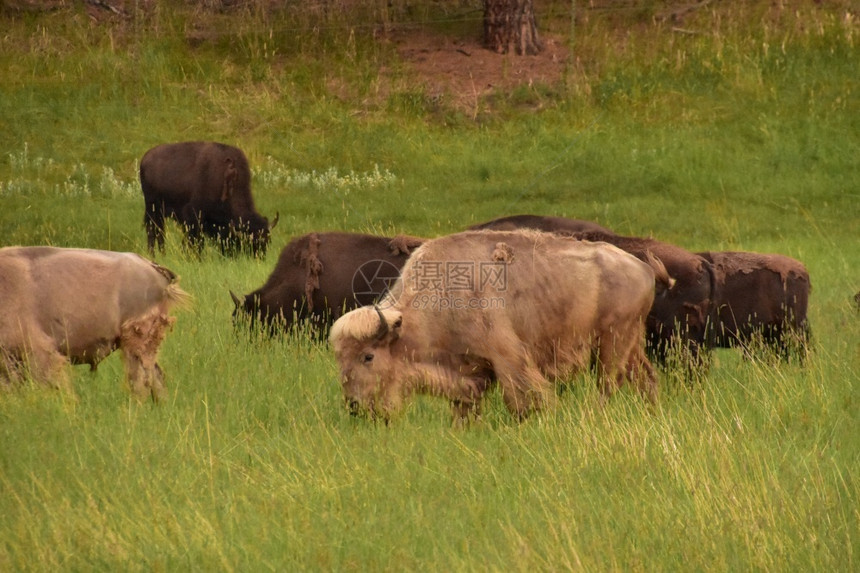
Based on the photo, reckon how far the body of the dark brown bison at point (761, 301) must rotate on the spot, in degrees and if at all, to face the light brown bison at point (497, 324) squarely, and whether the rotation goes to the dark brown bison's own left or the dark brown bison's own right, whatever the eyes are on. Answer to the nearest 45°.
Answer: approximately 45° to the dark brown bison's own left

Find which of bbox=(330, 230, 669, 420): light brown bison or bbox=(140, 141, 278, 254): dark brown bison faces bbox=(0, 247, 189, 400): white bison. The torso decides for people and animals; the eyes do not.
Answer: bbox=(330, 230, 669, 420): light brown bison

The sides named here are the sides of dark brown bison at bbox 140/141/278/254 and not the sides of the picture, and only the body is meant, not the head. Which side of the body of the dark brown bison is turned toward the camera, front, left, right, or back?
right

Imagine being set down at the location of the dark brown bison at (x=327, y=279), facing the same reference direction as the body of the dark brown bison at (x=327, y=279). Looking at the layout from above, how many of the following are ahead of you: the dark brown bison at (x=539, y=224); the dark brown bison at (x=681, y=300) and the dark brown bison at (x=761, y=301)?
0

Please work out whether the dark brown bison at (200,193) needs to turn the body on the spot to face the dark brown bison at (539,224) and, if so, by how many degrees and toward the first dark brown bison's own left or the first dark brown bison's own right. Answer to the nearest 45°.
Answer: approximately 45° to the first dark brown bison's own right

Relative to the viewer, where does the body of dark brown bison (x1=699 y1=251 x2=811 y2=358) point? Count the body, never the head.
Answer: to the viewer's left

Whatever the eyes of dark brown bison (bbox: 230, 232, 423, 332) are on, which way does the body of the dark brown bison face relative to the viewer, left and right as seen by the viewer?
facing to the left of the viewer

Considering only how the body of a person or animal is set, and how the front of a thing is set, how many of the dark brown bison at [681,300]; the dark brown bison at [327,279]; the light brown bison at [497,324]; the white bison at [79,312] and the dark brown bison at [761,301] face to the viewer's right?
0

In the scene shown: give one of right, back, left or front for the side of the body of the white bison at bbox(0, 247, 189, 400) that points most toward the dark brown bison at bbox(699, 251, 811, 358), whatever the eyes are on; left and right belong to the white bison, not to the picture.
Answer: back

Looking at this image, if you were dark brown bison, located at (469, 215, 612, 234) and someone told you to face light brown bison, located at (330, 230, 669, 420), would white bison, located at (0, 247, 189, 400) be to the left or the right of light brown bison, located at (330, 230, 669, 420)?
right
